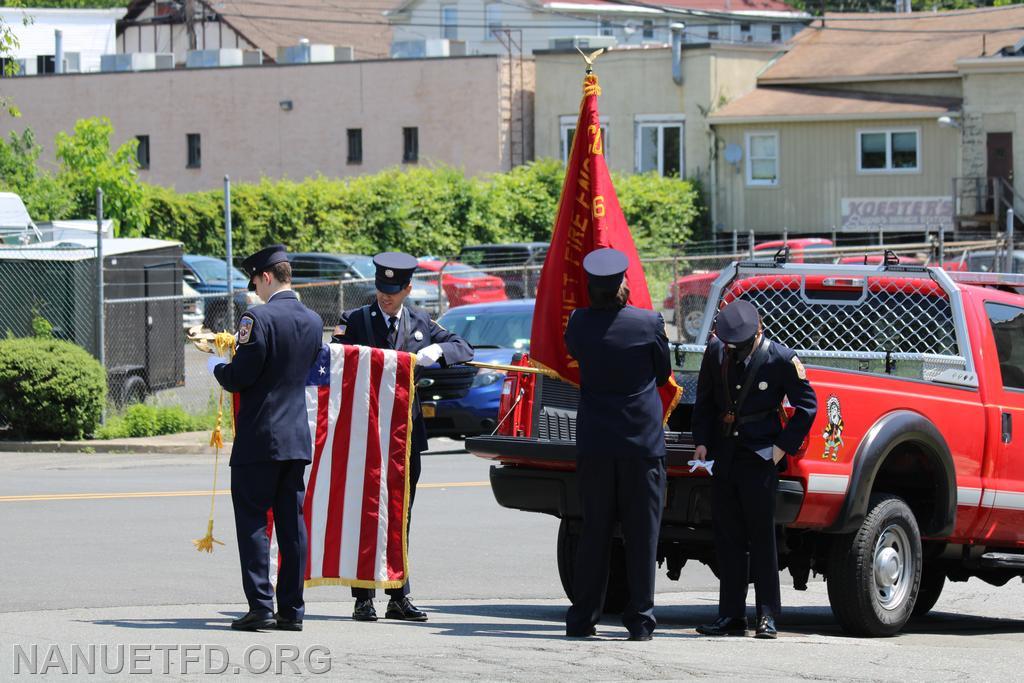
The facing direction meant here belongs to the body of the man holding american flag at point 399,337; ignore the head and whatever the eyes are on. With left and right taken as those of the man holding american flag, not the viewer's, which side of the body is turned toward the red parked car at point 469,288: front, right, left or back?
back

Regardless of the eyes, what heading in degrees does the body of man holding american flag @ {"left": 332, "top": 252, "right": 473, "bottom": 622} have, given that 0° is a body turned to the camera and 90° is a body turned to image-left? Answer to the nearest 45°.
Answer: approximately 0°

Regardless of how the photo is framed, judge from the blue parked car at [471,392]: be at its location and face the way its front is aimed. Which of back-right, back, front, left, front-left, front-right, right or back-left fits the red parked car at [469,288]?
back-right

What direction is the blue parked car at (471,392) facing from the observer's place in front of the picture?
facing the viewer and to the left of the viewer

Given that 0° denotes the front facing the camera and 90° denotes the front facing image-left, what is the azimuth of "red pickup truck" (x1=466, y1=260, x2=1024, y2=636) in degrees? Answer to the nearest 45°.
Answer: approximately 225°

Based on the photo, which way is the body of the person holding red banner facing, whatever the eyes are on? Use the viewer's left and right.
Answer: facing away from the viewer

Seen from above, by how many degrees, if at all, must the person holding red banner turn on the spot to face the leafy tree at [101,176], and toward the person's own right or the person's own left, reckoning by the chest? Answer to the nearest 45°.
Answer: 0° — they already face it

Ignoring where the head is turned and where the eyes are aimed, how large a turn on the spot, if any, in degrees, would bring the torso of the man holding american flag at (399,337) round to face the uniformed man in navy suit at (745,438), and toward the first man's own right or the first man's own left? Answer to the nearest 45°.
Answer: approximately 45° to the first man's own left
